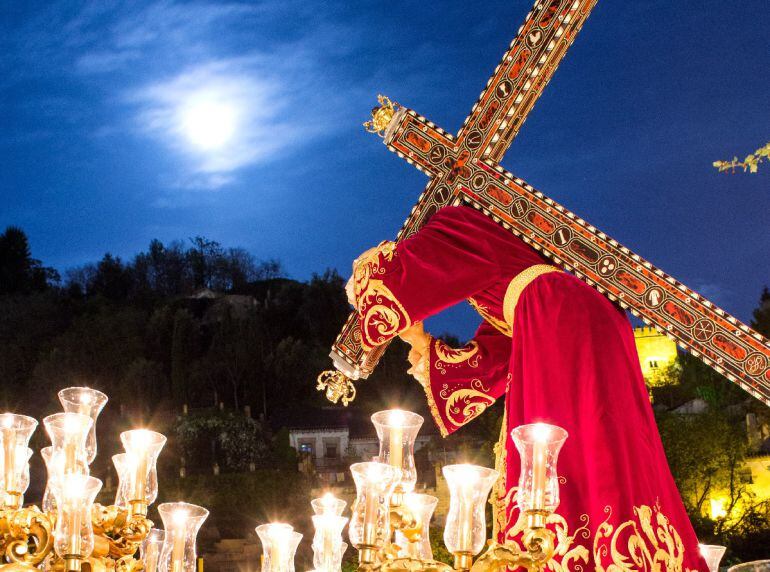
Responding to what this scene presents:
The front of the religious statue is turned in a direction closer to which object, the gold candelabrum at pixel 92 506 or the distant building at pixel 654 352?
the gold candelabrum

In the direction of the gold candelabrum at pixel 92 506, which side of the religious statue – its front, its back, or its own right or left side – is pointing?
front

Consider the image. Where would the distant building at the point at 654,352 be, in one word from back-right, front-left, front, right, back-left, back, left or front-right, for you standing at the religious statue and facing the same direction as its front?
right

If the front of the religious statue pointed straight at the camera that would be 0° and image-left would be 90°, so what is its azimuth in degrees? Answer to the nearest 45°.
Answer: approximately 90°

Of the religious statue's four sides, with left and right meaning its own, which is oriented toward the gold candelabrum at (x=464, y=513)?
left
